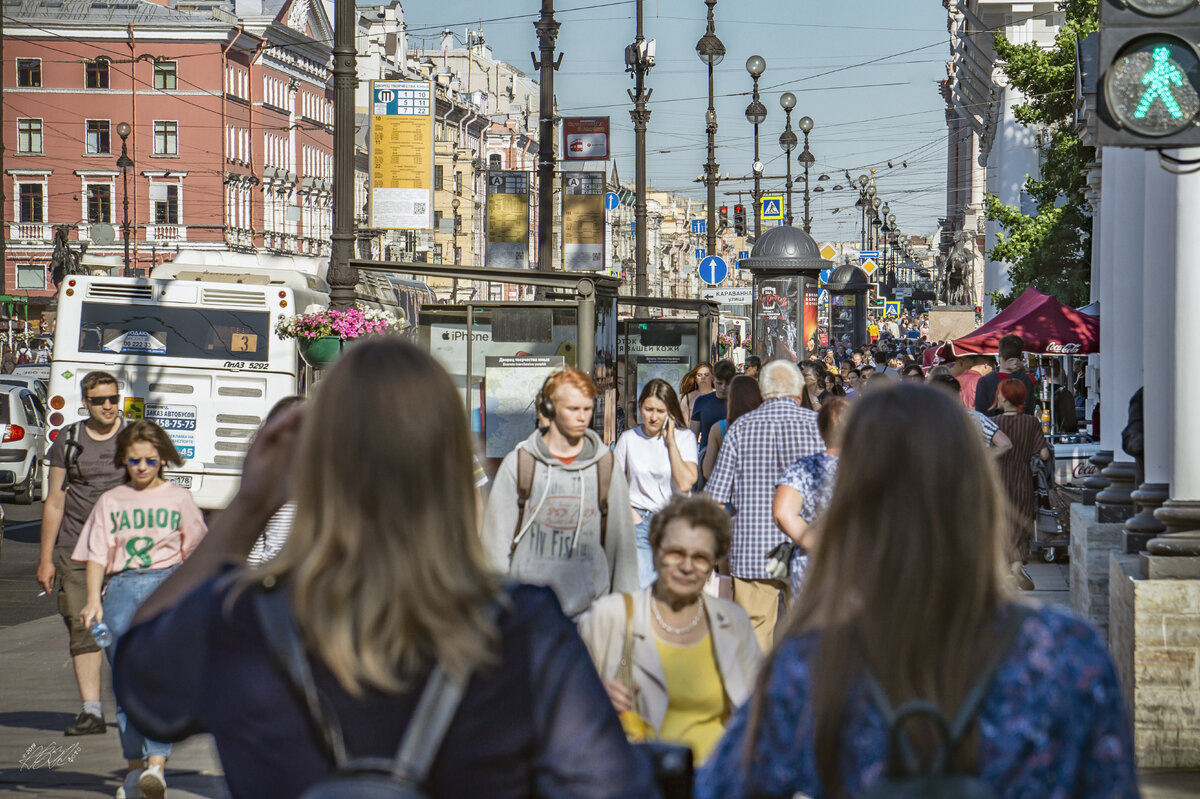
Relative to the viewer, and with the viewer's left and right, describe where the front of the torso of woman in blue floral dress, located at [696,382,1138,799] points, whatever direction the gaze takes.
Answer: facing away from the viewer

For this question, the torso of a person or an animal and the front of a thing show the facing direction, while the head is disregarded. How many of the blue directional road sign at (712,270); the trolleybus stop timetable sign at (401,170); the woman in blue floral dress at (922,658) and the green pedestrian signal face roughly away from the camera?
1

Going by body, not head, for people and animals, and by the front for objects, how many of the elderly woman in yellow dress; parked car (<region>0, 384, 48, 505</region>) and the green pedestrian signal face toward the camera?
2

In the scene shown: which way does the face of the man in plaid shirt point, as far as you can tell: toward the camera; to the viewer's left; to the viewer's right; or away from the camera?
away from the camera

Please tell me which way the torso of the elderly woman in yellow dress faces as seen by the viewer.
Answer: toward the camera

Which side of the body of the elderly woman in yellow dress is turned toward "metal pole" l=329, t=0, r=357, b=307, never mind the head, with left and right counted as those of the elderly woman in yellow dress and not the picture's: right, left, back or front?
back

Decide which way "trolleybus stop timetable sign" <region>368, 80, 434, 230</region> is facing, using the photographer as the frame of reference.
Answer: facing the viewer

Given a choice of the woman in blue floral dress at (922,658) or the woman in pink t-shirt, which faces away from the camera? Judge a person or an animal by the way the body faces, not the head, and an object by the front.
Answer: the woman in blue floral dress

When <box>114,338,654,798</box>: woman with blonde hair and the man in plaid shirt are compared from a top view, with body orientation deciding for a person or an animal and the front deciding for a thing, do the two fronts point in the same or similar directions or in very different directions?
same or similar directions

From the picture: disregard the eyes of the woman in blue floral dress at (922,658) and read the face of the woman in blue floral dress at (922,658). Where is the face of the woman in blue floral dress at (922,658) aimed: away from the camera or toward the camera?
away from the camera

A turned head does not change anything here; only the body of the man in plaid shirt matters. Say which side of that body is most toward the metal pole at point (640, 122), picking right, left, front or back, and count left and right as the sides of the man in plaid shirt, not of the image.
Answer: front

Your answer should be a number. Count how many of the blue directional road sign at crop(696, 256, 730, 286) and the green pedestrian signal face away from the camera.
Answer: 0

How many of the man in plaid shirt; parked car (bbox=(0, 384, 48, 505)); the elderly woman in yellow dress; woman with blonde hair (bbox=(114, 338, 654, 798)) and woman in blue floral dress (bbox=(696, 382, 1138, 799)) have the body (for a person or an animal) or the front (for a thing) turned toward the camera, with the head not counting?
1

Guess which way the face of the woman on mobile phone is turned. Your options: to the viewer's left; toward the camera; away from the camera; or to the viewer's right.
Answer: toward the camera

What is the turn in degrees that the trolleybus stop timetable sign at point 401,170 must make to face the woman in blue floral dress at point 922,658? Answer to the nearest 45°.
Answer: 0° — it already faces them

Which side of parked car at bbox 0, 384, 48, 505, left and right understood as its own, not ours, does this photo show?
back

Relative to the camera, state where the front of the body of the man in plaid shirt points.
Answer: away from the camera

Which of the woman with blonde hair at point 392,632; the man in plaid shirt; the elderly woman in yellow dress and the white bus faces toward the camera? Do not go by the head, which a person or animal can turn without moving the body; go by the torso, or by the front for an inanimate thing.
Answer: the elderly woman in yellow dress

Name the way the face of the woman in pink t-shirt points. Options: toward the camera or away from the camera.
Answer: toward the camera

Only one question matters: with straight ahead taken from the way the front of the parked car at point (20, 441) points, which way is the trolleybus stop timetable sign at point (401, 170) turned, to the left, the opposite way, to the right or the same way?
the opposite way

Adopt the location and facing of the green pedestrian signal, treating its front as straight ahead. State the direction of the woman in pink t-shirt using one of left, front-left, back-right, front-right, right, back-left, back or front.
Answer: right

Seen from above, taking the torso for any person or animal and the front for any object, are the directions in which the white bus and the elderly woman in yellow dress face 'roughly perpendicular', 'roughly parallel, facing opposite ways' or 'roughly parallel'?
roughly parallel, facing opposite ways
